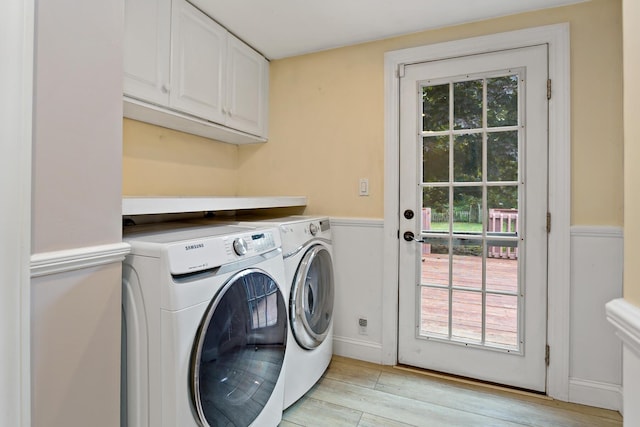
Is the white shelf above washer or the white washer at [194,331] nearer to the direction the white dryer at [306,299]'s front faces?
the white washer

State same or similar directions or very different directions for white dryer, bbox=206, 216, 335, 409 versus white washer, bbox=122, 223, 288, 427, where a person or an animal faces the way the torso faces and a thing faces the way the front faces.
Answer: same or similar directions

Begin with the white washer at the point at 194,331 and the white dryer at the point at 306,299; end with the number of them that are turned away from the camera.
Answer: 0

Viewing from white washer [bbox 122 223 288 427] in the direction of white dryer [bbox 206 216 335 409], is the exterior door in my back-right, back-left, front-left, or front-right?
front-right

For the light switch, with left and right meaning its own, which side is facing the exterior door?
left

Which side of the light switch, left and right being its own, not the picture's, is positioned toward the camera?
front

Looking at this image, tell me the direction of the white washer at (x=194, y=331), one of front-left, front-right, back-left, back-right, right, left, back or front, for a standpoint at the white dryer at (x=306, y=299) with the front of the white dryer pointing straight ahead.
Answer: right

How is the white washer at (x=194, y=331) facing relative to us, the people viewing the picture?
facing the viewer and to the right of the viewer

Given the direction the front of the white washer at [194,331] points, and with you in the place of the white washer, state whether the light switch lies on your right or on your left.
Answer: on your left

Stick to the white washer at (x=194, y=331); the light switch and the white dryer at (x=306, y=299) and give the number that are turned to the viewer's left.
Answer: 0
